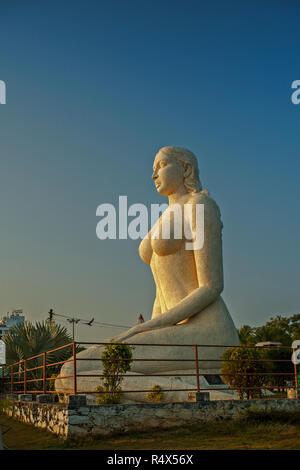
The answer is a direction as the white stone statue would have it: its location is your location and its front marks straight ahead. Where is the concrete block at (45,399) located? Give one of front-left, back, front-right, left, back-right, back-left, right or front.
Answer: front

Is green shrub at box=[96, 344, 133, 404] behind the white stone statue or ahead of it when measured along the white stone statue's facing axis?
ahead

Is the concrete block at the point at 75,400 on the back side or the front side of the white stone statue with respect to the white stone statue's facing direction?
on the front side

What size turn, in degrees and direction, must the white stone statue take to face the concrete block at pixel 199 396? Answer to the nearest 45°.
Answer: approximately 45° to its left

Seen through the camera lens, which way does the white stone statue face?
facing the viewer and to the left of the viewer
